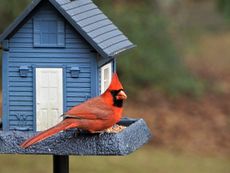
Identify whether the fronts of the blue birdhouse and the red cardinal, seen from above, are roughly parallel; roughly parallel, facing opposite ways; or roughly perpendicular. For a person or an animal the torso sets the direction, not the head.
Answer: roughly perpendicular

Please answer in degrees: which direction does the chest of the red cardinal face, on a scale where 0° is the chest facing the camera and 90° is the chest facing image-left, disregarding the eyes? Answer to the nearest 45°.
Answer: approximately 270°

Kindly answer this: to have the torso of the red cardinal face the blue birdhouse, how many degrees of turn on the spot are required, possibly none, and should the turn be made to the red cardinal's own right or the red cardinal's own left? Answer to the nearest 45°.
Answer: approximately 135° to the red cardinal's own left

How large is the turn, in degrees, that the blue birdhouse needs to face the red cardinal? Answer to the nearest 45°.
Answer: approximately 45° to its left

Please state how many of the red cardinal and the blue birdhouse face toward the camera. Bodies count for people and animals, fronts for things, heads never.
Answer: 1
